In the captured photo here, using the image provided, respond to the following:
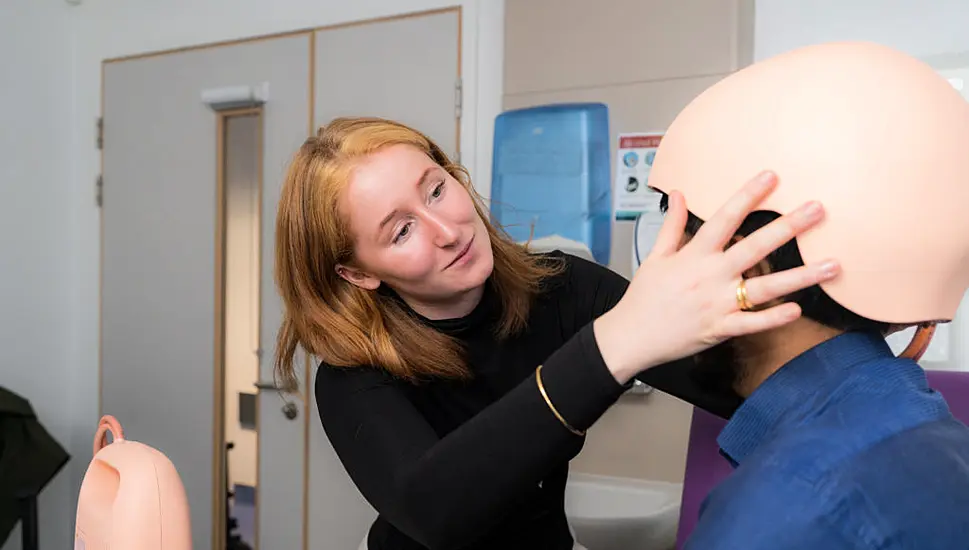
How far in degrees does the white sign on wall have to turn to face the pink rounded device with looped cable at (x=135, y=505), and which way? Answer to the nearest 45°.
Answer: approximately 45° to its right

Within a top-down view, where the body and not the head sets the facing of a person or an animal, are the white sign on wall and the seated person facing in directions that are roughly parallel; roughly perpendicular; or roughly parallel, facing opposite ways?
roughly perpendicular

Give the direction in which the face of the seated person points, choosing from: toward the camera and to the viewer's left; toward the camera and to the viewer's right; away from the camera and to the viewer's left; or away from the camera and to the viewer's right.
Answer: away from the camera and to the viewer's left

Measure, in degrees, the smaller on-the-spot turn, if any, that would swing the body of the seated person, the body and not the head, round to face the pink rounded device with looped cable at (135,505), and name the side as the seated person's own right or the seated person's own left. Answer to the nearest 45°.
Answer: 0° — they already face it

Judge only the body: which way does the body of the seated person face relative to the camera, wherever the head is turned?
to the viewer's left

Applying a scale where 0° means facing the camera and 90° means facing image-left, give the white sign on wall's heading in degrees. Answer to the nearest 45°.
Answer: approximately 0°

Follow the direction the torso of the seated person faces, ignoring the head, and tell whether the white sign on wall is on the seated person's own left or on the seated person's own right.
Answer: on the seated person's own right

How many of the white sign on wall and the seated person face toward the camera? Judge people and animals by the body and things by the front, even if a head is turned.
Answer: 1
